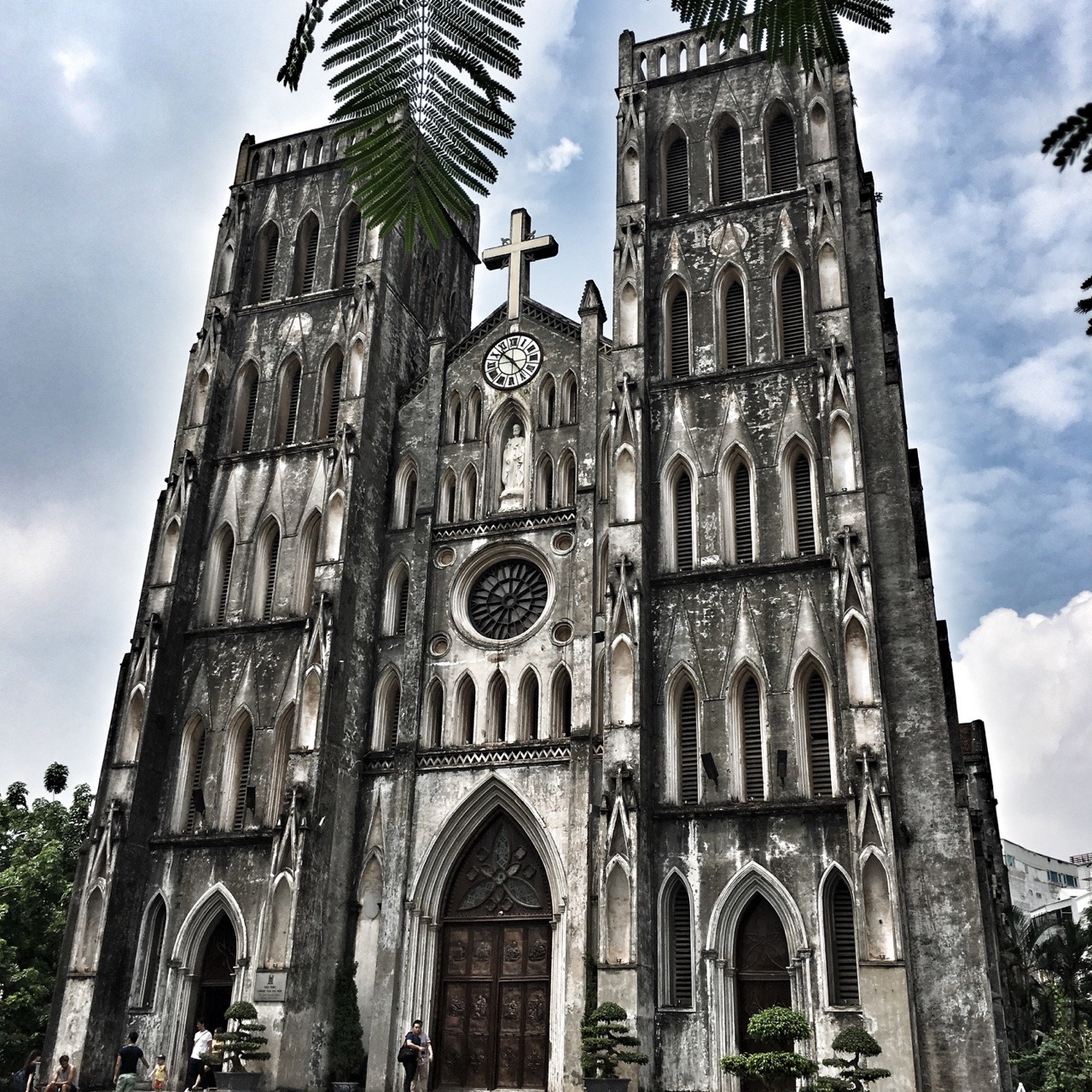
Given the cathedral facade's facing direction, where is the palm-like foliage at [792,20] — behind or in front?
in front
